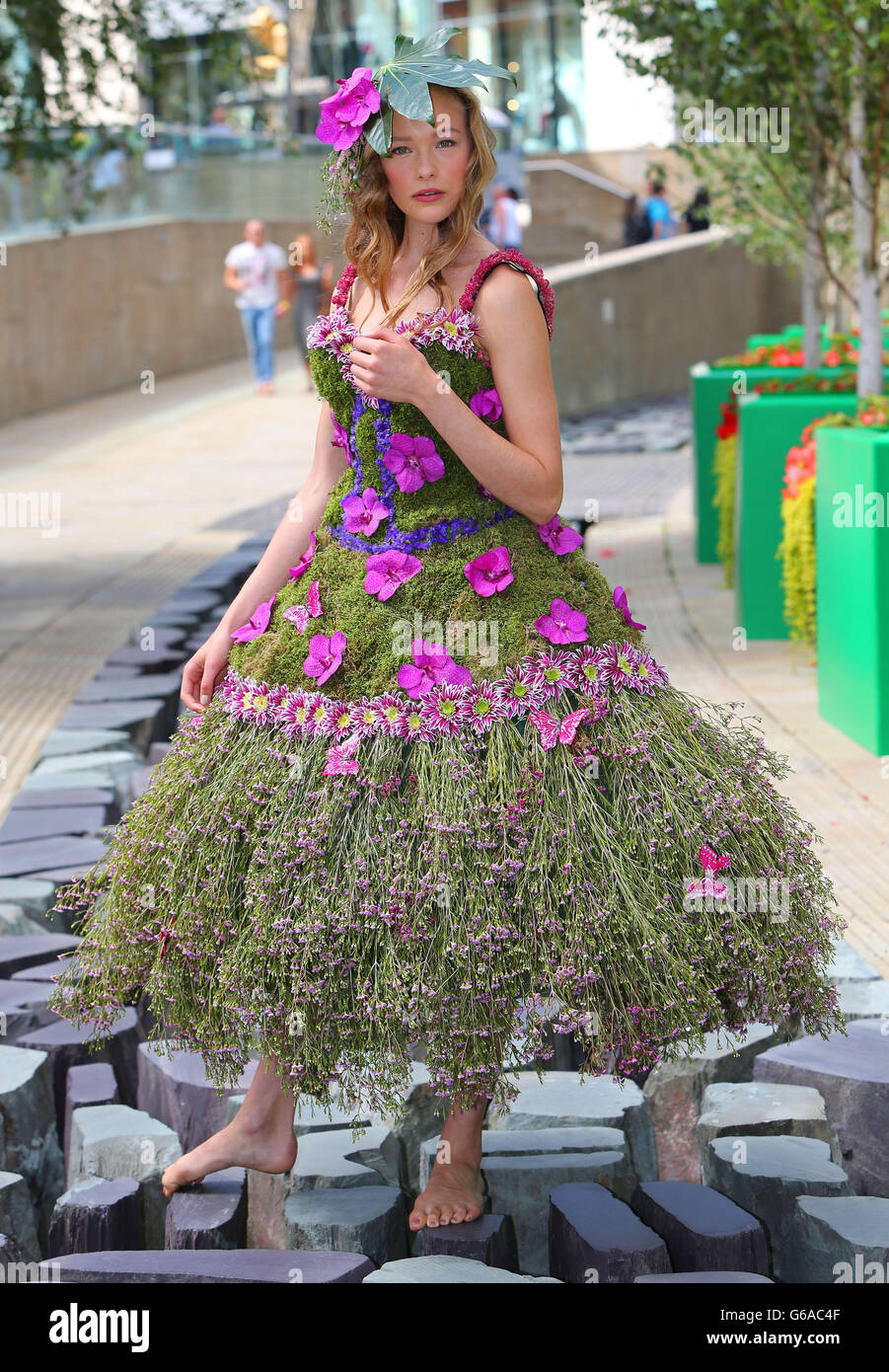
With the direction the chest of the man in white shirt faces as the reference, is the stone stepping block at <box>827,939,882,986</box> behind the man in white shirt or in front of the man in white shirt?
in front

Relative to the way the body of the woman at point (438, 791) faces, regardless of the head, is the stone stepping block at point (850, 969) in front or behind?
behind

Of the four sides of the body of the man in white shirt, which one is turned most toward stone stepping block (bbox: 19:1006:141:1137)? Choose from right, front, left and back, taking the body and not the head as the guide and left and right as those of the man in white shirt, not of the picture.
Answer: front

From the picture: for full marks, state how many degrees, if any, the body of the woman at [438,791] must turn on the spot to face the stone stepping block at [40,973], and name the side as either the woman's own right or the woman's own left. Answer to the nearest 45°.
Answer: approximately 90° to the woman's own right

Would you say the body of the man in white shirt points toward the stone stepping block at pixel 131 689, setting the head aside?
yes

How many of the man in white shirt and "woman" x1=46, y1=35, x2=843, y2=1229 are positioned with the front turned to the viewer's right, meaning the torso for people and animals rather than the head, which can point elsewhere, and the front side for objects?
0

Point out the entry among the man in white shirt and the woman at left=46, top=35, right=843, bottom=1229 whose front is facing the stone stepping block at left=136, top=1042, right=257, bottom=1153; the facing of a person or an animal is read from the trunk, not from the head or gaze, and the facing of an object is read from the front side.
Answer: the man in white shirt

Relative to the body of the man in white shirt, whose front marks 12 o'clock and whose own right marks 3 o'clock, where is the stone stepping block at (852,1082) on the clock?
The stone stepping block is roughly at 12 o'clock from the man in white shirt.

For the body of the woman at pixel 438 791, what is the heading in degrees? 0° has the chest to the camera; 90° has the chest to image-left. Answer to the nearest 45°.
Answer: approximately 45°

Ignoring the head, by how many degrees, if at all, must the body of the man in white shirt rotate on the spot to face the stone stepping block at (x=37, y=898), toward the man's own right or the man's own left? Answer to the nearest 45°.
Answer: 0° — they already face it

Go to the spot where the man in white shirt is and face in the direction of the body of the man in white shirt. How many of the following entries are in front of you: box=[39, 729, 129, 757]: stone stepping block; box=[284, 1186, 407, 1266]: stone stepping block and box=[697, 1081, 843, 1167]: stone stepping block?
3

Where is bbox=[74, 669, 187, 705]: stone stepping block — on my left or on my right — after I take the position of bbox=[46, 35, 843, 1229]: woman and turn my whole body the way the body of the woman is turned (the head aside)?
on my right

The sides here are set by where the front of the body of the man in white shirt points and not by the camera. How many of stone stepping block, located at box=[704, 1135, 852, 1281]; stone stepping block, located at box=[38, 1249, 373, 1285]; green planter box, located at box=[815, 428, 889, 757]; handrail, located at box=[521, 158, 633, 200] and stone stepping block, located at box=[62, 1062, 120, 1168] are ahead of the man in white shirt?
4

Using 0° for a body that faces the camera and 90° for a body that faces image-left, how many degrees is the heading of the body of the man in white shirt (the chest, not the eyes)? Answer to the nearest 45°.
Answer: approximately 0°

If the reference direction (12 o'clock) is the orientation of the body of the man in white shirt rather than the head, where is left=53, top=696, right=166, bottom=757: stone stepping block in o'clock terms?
The stone stepping block is roughly at 12 o'clock from the man in white shirt.

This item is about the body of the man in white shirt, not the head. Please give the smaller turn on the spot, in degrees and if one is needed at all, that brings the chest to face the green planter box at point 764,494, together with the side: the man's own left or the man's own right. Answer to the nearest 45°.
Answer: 0° — they already face it

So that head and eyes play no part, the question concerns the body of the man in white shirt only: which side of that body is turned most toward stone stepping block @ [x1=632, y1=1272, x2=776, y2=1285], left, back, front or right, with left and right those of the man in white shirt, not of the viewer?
front
